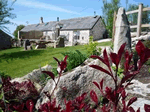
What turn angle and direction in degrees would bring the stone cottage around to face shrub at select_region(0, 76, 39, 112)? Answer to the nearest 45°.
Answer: approximately 45° to its left

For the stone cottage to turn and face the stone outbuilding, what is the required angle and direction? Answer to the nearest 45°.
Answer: approximately 45° to its right

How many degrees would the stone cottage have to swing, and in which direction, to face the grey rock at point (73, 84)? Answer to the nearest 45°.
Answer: approximately 45° to its left

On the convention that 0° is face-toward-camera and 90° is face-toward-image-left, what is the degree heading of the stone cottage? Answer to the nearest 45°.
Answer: approximately 45°

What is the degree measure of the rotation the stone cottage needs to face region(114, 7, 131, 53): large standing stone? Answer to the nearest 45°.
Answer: approximately 45° to its left
